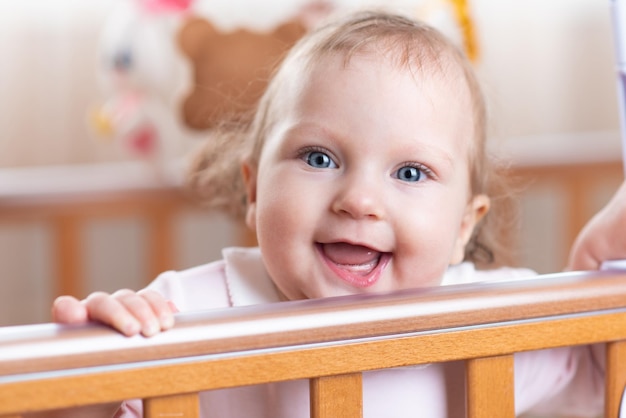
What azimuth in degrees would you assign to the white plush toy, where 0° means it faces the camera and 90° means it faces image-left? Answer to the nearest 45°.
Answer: approximately 45°
